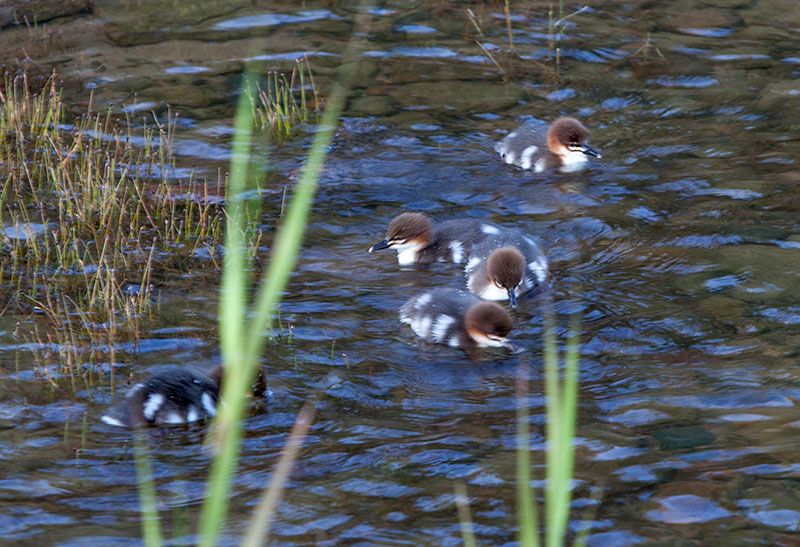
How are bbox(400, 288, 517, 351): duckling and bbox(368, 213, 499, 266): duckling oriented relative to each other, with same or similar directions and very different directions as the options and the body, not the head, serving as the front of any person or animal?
very different directions

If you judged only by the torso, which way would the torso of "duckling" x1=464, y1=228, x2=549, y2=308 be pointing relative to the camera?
toward the camera

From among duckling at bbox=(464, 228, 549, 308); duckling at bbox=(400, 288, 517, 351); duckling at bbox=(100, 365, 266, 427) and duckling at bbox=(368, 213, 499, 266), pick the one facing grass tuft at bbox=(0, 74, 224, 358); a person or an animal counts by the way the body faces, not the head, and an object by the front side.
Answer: duckling at bbox=(368, 213, 499, 266)

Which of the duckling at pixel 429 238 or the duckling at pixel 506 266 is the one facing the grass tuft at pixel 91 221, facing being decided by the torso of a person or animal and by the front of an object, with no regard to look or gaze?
the duckling at pixel 429 238

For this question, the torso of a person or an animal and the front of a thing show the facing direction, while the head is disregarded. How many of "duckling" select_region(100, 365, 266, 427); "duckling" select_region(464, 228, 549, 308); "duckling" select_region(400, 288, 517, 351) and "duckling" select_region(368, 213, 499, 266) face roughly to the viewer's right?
2

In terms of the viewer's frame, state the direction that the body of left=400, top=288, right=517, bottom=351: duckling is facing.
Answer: to the viewer's right

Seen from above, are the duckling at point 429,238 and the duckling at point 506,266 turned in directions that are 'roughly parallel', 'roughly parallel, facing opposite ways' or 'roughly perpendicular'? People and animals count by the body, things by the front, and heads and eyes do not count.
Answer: roughly perpendicular

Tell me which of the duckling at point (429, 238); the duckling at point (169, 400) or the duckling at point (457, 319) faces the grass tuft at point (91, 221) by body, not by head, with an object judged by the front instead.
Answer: the duckling at point (429, 238)

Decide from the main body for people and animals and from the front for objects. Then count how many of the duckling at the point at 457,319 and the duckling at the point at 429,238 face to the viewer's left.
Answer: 1

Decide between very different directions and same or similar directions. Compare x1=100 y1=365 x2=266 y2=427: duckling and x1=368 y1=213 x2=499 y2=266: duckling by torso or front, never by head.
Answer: very different directions

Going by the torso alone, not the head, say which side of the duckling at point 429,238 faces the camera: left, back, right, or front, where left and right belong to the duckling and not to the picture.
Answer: left

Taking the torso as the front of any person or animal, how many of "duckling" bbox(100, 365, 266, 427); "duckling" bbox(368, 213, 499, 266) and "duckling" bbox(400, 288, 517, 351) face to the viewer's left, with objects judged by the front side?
1

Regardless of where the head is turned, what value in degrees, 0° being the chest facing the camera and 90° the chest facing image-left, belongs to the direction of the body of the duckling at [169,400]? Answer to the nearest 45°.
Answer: approximately 270°
